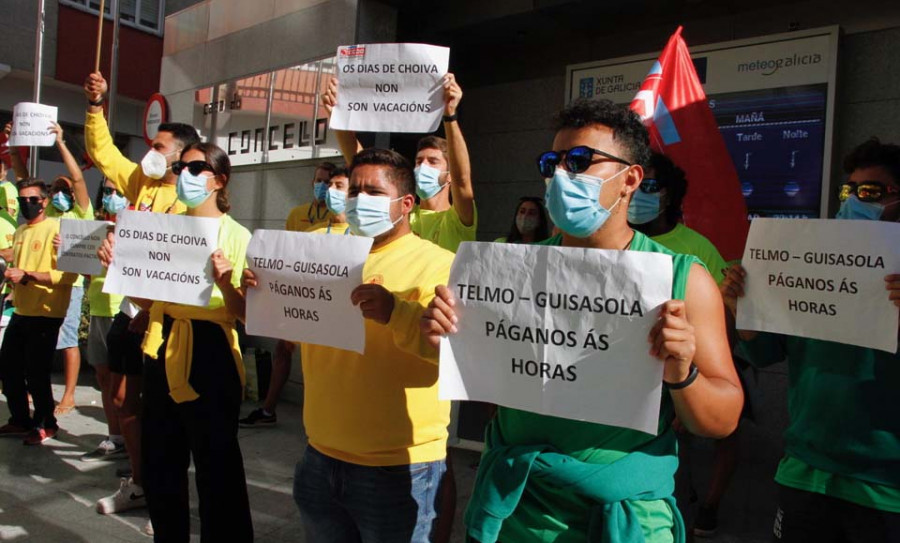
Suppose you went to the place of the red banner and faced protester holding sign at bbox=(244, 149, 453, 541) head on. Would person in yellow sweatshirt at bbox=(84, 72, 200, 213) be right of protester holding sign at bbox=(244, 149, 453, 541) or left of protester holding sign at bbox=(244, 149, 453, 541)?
right

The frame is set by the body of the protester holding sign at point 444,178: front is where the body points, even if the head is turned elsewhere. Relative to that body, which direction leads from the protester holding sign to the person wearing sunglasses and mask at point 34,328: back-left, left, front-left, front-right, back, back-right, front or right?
right

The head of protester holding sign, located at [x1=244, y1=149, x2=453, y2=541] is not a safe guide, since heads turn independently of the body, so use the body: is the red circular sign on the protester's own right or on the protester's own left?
on the protester's own right

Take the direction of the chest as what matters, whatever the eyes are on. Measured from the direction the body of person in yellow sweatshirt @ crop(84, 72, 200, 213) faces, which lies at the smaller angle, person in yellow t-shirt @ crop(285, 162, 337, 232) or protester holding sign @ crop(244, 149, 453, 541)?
the protester holding sign

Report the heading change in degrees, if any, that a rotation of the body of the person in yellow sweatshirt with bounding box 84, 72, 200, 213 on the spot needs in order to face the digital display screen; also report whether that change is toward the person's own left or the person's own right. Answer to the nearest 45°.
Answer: approximately 135° to the person's own left

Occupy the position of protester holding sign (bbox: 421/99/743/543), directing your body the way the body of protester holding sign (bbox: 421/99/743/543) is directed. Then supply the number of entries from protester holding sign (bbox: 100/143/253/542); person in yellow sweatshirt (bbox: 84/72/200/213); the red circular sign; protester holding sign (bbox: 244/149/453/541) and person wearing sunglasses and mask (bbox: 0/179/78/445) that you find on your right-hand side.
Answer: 5

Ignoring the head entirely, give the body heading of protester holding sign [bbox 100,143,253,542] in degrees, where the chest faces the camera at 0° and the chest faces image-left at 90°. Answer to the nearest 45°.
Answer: approximately 45°

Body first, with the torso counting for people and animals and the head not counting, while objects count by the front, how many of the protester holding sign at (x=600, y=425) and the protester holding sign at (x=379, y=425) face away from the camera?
0

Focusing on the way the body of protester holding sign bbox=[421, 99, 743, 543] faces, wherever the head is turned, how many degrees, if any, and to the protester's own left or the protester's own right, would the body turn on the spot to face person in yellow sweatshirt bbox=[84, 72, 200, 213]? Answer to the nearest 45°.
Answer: approximately 90° to the protester's own right
